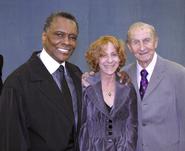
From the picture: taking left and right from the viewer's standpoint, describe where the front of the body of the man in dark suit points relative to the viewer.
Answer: facing the viewer and to the right of the viewer
